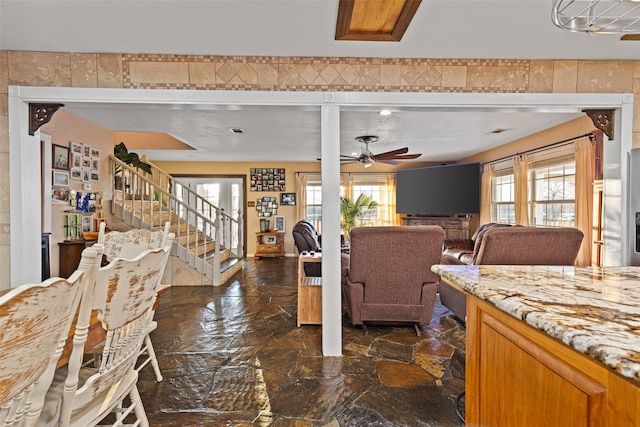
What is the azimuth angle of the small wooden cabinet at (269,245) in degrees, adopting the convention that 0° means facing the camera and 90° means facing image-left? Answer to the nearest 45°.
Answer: approximately 0°

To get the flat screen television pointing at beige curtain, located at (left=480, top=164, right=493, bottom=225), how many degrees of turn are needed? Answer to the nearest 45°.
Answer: approximately 135° to its left

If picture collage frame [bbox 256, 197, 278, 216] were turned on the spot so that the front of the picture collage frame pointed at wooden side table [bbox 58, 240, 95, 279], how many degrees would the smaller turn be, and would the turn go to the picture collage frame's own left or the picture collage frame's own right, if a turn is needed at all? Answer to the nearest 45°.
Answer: approximately 45° to the picture collage frame's own right

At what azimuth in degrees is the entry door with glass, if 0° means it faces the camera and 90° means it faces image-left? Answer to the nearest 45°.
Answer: approximately 0°

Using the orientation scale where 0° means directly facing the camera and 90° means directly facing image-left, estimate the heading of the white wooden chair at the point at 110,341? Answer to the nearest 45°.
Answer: approximately 135°

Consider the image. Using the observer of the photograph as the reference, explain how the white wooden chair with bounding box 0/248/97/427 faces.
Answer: facing away from the viewer and to the left of the viewer

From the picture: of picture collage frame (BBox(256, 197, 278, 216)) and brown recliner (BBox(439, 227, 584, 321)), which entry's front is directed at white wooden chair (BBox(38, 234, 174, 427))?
the picture collage frame

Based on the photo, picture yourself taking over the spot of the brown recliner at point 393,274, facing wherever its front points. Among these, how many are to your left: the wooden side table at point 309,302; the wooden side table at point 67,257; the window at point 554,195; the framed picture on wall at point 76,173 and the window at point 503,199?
3

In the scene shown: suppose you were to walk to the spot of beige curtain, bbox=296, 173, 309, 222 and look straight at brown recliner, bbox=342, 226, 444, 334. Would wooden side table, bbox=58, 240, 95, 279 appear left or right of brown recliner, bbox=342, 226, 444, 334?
right

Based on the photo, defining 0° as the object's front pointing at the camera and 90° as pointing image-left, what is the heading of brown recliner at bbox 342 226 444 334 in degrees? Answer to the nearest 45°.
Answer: approximately 180°
